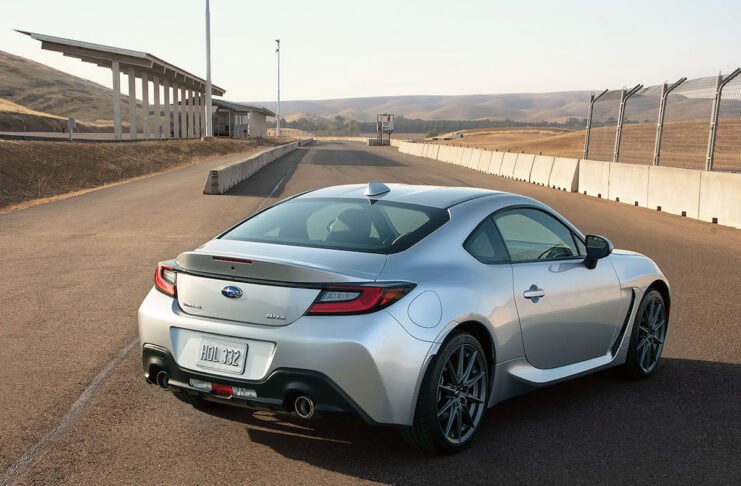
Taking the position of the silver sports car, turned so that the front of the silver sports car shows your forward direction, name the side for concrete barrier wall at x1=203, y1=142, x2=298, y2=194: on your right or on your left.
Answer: on your left

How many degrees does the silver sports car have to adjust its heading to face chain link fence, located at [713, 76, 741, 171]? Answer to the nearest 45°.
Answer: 0° — it already faces it

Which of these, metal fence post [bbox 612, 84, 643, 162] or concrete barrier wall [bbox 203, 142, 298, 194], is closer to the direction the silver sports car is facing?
the metal fence post

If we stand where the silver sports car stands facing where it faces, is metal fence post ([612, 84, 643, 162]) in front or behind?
in front

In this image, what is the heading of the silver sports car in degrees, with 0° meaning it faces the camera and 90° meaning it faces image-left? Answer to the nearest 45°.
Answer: approximately 225°

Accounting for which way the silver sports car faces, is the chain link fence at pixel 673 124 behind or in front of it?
in front
